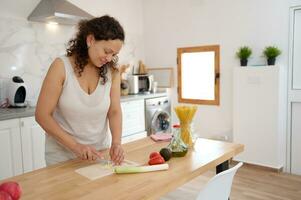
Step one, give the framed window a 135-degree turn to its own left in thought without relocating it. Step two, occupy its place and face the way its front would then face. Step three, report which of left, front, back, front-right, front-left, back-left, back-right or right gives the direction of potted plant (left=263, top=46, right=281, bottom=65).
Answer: front-right

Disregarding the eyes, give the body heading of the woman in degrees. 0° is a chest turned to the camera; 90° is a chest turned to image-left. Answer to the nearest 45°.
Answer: approximately 315°

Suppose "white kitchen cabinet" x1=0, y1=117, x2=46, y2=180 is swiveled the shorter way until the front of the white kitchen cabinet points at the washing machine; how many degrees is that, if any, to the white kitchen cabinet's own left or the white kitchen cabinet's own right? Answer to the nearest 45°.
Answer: approximately 90° to the white kitchen cabinet's own left

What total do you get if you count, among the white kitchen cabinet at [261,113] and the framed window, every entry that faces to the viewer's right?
0

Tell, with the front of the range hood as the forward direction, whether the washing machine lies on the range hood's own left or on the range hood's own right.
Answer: on the range hood's own left

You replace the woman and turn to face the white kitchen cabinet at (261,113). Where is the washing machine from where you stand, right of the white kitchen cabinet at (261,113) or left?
left

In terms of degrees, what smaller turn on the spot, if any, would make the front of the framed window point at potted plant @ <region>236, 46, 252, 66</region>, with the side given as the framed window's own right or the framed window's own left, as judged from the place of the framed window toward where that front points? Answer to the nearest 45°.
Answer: approximately 90° to the framed window's own left

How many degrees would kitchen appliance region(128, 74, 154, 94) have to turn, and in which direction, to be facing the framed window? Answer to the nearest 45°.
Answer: approximately 45° to its left

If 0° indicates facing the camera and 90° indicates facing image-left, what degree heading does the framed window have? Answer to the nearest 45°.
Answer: approximately 45°
